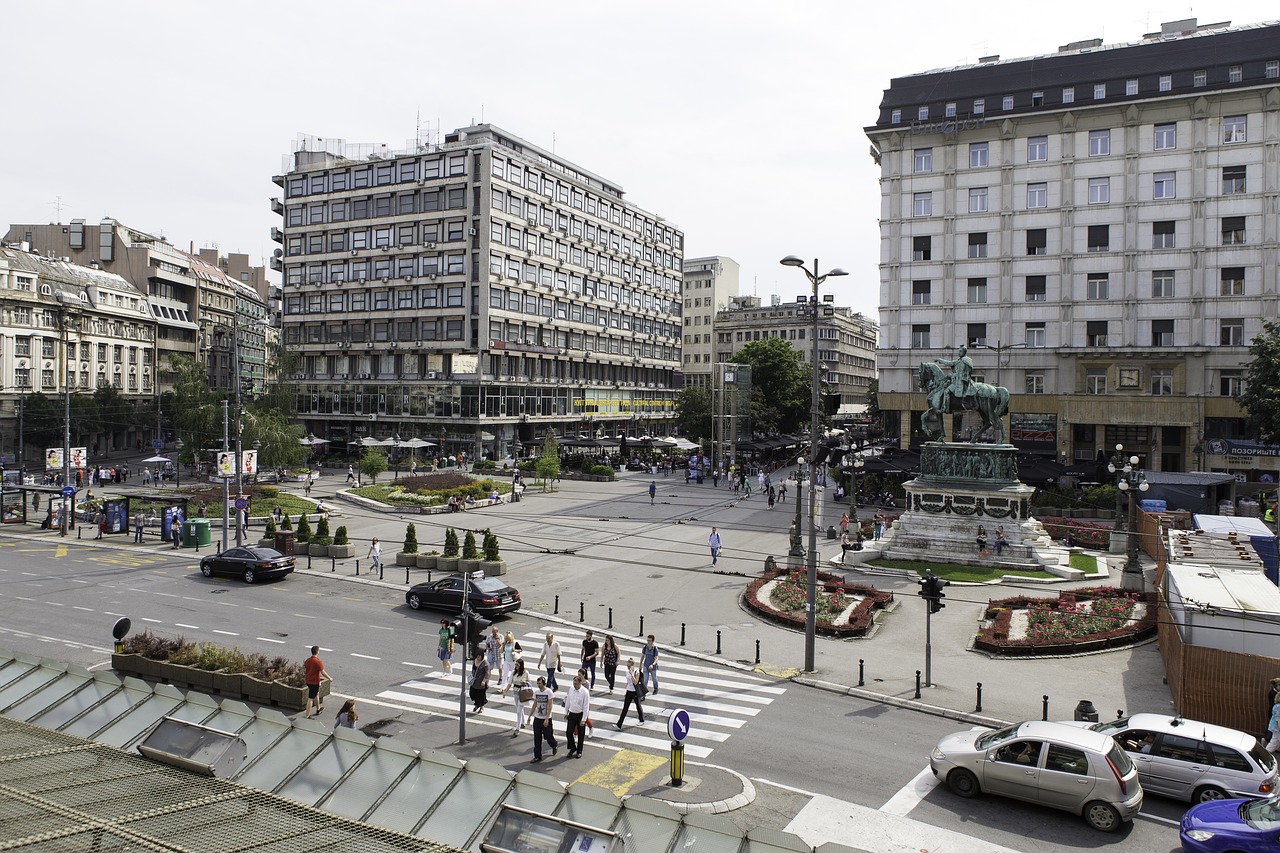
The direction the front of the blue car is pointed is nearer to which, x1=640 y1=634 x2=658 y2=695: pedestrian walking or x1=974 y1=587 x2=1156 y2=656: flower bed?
the pedestrian walking

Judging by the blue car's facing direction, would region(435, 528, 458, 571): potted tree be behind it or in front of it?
in front

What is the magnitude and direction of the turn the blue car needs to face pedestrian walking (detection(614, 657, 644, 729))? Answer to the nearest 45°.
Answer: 0° — it already faces them

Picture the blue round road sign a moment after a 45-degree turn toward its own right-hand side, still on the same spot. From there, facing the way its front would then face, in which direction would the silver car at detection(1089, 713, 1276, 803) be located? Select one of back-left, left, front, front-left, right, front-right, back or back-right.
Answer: left

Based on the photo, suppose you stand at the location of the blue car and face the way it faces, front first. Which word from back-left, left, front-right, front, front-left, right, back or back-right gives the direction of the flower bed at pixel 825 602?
front-right

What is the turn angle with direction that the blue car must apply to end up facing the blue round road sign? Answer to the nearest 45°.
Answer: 0° — it already faces it

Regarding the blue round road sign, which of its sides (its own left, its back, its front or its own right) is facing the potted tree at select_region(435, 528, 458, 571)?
back

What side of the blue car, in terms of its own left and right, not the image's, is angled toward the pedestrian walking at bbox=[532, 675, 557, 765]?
front

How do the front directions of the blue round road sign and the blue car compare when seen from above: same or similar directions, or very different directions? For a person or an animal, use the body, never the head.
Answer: very different directions

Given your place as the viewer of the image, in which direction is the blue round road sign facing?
facing the viewer and to the right of the viewer

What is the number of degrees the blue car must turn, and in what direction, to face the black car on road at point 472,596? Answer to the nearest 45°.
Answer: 0° — it already faces it

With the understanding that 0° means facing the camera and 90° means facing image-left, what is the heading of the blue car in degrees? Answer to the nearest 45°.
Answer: approximately 90°

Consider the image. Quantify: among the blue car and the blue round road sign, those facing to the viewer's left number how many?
1

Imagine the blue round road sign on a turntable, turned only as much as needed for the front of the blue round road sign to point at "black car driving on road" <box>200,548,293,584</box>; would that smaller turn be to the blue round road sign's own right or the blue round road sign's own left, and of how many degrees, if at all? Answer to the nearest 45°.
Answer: approximately 180°

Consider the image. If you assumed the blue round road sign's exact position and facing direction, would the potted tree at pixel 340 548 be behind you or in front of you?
behind
